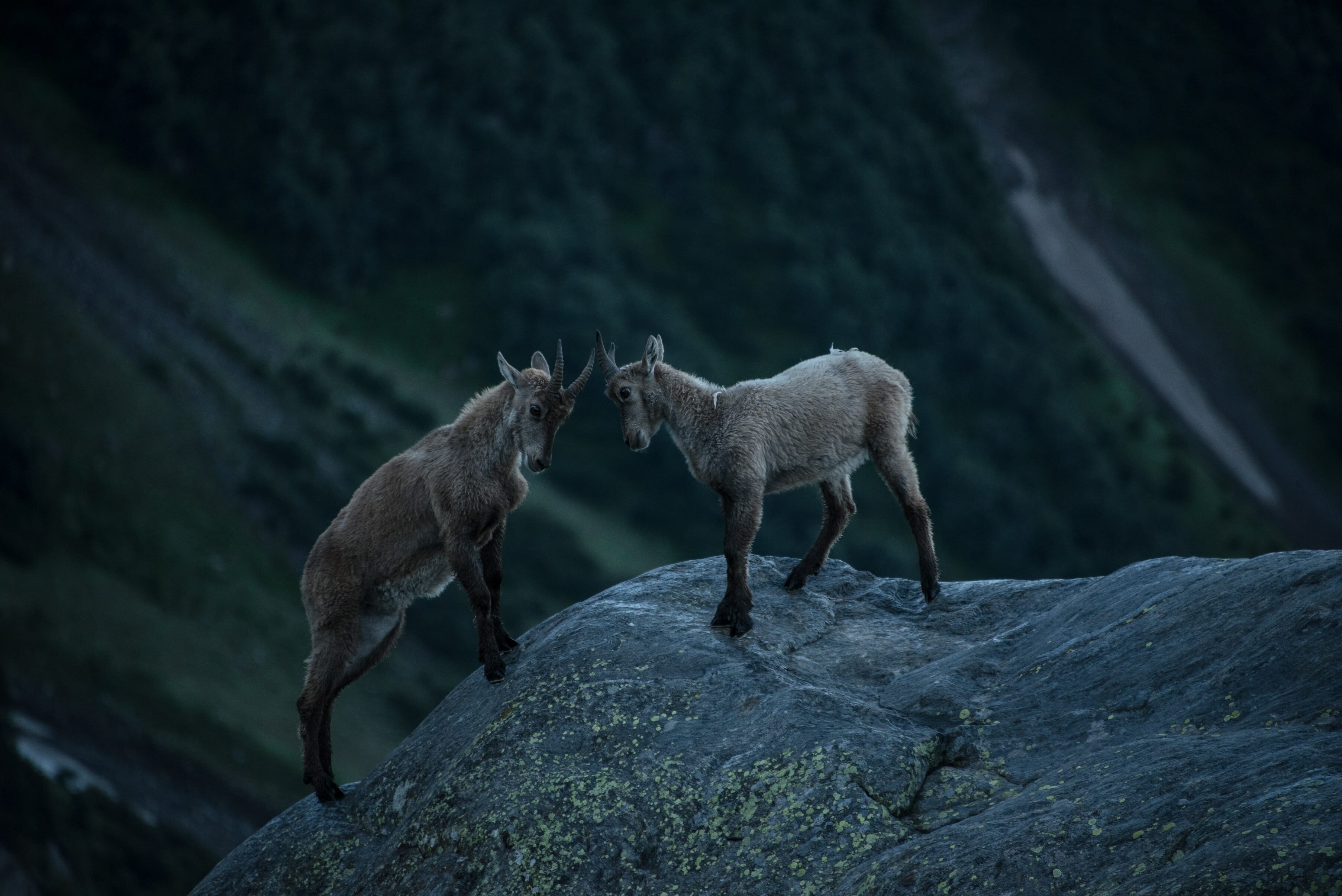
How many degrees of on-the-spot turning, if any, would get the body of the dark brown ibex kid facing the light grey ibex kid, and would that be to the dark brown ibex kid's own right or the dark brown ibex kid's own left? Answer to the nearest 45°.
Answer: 0° — it already faces it

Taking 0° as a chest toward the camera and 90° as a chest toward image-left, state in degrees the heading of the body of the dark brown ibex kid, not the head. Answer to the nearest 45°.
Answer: approximately 270°

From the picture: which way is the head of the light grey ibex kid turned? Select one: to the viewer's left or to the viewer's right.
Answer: to the viewer's left
